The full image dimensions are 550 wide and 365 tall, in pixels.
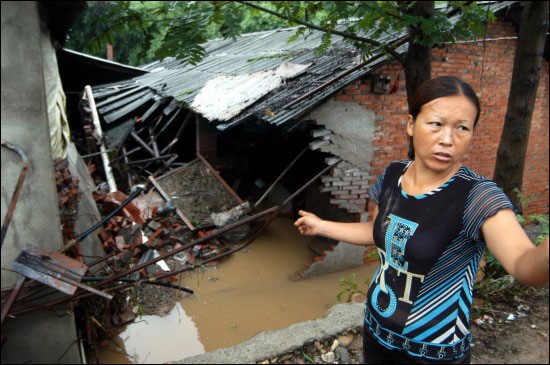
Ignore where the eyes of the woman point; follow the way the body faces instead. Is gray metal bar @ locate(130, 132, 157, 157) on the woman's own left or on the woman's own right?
on the woman's own right

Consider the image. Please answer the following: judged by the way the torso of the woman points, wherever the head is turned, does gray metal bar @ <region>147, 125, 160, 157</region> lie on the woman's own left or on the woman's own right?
on the woman's own right

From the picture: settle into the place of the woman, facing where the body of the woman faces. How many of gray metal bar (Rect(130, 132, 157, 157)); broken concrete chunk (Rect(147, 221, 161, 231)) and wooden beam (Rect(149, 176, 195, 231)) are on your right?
3

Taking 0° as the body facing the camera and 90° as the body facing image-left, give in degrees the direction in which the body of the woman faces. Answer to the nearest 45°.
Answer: approximately 45°

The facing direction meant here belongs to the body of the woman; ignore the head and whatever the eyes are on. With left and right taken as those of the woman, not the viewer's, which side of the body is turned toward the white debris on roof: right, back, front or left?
right

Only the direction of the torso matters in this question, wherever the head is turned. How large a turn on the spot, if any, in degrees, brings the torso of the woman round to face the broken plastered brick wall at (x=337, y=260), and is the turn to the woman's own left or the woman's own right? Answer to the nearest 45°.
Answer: approximately 135° to the woman's own right

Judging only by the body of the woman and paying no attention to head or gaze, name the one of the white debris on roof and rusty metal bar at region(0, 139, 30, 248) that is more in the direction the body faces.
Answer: the rusty metal bar

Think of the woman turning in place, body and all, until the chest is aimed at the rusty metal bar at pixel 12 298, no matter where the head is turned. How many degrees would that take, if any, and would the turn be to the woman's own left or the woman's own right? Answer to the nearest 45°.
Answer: approximately 45° to the woman's own right

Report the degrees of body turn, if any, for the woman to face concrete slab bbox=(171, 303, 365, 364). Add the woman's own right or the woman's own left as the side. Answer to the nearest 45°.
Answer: approximately 90° to the woman's own right

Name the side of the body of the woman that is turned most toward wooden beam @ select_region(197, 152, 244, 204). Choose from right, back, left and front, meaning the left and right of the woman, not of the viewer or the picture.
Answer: right
